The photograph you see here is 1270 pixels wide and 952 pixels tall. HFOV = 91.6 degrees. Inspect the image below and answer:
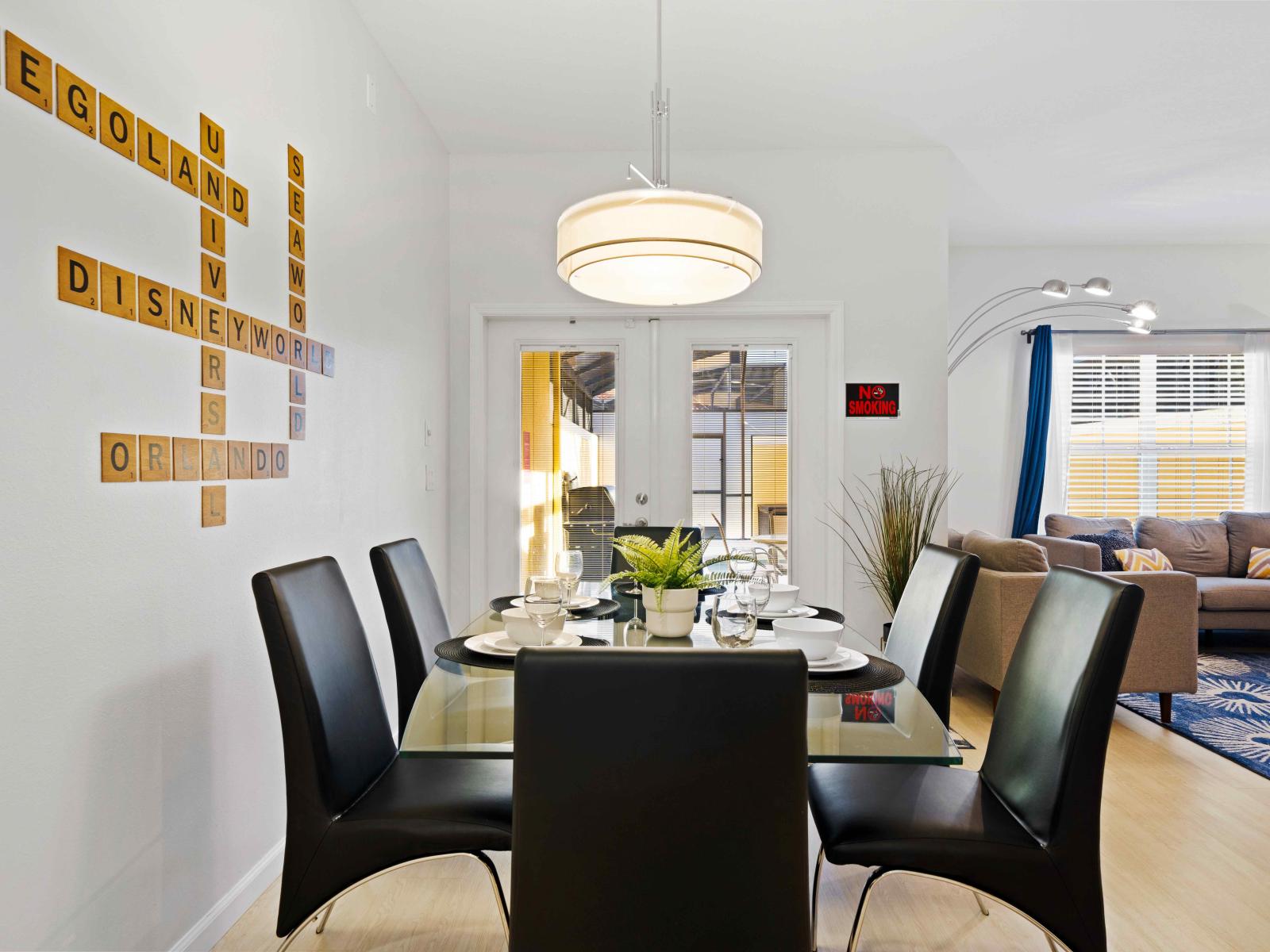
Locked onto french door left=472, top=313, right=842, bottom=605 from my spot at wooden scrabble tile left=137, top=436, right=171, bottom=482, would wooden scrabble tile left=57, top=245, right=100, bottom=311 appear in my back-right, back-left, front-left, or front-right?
back-right

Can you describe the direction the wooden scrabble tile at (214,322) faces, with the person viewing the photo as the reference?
facing the viewer and to the right of the viewer

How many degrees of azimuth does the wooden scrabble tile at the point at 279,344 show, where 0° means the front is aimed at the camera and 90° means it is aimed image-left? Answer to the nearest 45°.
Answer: approximately 315°

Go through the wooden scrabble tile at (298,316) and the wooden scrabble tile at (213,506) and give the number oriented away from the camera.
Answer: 0

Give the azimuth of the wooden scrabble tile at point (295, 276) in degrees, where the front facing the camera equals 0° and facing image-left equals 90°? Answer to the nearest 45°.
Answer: approximately 315°

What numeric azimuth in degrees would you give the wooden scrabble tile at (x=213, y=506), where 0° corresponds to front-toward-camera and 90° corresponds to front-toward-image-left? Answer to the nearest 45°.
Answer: approximately 315°

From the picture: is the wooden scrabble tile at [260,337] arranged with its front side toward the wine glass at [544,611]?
yes

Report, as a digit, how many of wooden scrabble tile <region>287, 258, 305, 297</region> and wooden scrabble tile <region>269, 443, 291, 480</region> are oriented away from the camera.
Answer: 0

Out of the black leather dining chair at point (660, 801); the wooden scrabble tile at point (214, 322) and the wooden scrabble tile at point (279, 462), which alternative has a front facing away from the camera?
the black leather dining chair

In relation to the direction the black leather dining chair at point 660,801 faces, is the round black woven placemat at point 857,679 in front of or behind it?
in front

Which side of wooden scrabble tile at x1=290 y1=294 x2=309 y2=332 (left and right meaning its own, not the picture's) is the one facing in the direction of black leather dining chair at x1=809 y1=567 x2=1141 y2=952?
front

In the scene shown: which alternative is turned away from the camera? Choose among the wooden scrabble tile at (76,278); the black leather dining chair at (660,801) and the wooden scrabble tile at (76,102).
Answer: the black leather dining chair
